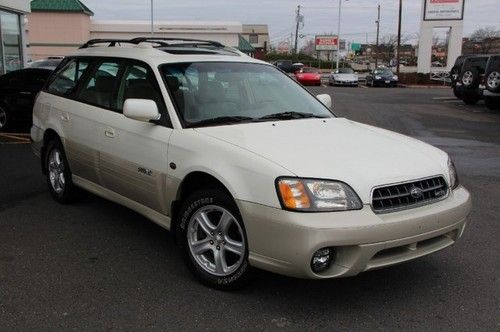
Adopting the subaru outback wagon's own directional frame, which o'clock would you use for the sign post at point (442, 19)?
The sign post is roughly at 8 o'clock from the subaru outback wagon.

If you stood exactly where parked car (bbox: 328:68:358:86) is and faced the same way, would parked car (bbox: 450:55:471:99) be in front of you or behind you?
in front

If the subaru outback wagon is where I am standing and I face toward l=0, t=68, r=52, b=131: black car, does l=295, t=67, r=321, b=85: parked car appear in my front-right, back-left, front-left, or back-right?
front-right

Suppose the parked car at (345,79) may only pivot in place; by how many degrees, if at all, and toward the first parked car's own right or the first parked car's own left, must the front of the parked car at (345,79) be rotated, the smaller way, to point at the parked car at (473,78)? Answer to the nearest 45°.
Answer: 0° — it already faces it

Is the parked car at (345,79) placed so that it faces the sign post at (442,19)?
no

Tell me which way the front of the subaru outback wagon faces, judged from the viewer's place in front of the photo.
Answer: facing the viewer and to the right of the viewer

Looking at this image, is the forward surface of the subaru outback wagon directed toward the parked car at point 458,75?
no

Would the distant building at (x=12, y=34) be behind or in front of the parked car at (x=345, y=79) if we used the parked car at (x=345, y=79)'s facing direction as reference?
in front

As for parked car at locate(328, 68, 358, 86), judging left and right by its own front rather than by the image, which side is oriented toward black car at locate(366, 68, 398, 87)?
left

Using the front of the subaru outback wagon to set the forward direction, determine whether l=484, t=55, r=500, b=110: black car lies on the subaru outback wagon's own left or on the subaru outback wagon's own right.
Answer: on the subaru outback wagon's own left

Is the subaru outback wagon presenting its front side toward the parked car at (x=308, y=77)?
no

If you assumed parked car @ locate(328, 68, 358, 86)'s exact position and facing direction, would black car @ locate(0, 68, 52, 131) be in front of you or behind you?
in front

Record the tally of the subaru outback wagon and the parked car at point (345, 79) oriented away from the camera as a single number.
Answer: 0

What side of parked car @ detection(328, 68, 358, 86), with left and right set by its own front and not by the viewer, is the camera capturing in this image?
front

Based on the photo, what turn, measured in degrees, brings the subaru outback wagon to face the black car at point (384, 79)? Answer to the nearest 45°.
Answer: approximately 135° to its left

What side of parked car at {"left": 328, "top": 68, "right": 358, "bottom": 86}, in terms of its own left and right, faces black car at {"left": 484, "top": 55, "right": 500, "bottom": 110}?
front

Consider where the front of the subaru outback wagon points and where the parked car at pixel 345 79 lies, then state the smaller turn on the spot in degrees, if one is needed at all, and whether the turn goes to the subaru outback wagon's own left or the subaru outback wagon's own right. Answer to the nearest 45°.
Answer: approximately 135° to the subaru outback wagon's own left

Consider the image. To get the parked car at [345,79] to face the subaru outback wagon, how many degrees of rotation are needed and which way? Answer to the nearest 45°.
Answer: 0° — it already faces it

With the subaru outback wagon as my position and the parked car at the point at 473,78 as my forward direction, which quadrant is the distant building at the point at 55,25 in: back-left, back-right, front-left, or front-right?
front-left
